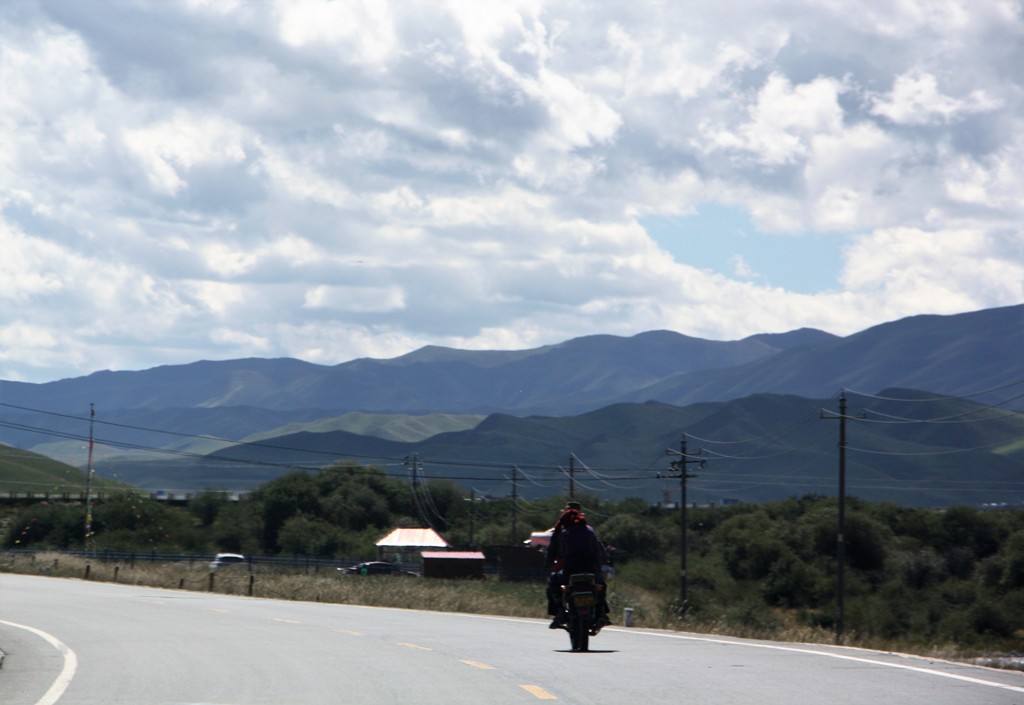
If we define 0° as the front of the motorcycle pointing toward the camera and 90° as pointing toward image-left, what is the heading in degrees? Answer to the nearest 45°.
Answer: approximately 180°

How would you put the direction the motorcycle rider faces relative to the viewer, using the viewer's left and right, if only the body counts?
facing away from the viewer
